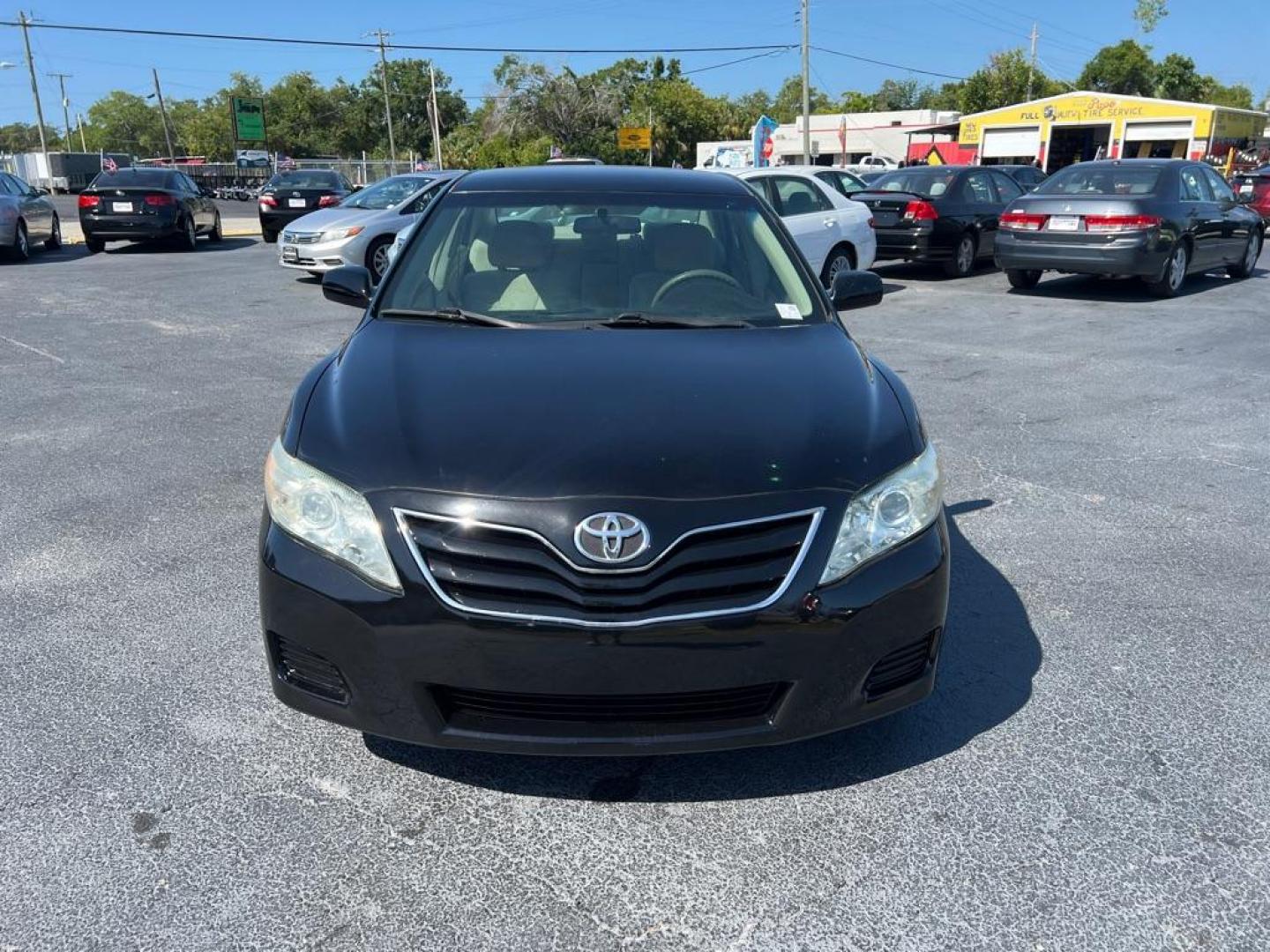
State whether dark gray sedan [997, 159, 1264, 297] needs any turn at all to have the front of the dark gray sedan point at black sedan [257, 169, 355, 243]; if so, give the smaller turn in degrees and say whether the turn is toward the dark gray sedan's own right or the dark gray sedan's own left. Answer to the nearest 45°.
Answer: approximately 135° to the dark gray sedan's own left

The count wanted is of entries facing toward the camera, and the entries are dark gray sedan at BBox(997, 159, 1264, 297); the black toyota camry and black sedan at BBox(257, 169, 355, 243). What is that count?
1

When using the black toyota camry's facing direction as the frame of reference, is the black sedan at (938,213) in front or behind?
behind

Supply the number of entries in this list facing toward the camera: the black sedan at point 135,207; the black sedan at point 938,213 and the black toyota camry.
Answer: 1

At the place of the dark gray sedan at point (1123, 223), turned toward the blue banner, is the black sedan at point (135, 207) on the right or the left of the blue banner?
left

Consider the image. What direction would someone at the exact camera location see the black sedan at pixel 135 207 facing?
facing away from the viewer and to the right of the viewer

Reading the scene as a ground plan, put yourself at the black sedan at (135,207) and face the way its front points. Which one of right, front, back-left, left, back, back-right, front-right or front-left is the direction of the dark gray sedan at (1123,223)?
right

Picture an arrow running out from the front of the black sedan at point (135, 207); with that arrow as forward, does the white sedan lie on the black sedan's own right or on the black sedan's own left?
on the black sedan's own right

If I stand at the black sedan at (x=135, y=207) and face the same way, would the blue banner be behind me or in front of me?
in front

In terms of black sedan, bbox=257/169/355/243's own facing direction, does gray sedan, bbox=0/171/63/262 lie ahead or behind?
behind
